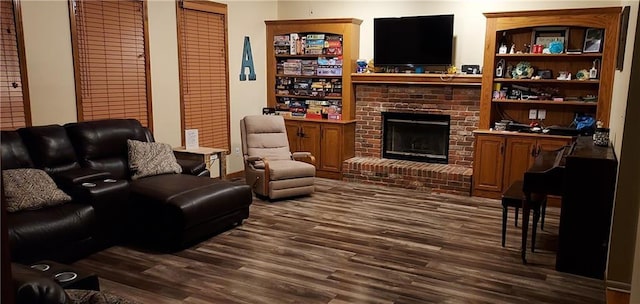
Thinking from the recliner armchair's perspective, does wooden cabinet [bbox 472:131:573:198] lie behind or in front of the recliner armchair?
in front

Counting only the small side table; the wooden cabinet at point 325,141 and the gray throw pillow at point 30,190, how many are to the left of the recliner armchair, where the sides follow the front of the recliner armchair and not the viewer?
1

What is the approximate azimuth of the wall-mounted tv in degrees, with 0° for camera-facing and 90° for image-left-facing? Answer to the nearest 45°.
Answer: approximately 0°

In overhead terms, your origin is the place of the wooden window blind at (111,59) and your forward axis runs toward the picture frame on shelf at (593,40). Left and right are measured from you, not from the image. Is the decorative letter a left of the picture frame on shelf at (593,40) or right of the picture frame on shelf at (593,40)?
left

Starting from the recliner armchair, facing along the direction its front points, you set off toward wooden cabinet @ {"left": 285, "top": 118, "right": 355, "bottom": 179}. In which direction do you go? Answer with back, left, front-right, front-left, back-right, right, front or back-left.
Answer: left

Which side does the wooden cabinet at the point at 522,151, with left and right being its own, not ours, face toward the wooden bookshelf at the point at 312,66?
right

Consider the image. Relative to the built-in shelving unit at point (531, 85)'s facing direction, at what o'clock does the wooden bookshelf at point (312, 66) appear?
The wooden bookshelf is roughly at 3 o'clock from the built-in shelving unit.

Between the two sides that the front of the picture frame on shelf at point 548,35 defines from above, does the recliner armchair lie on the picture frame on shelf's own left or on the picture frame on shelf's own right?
on the picture frame on shelf's own right

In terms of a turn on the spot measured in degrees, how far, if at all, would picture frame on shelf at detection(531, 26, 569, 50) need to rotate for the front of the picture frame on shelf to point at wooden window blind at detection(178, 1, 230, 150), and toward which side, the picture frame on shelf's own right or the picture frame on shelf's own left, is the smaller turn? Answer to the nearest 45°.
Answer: approximately 90° to the picture frame on shelf's own right
